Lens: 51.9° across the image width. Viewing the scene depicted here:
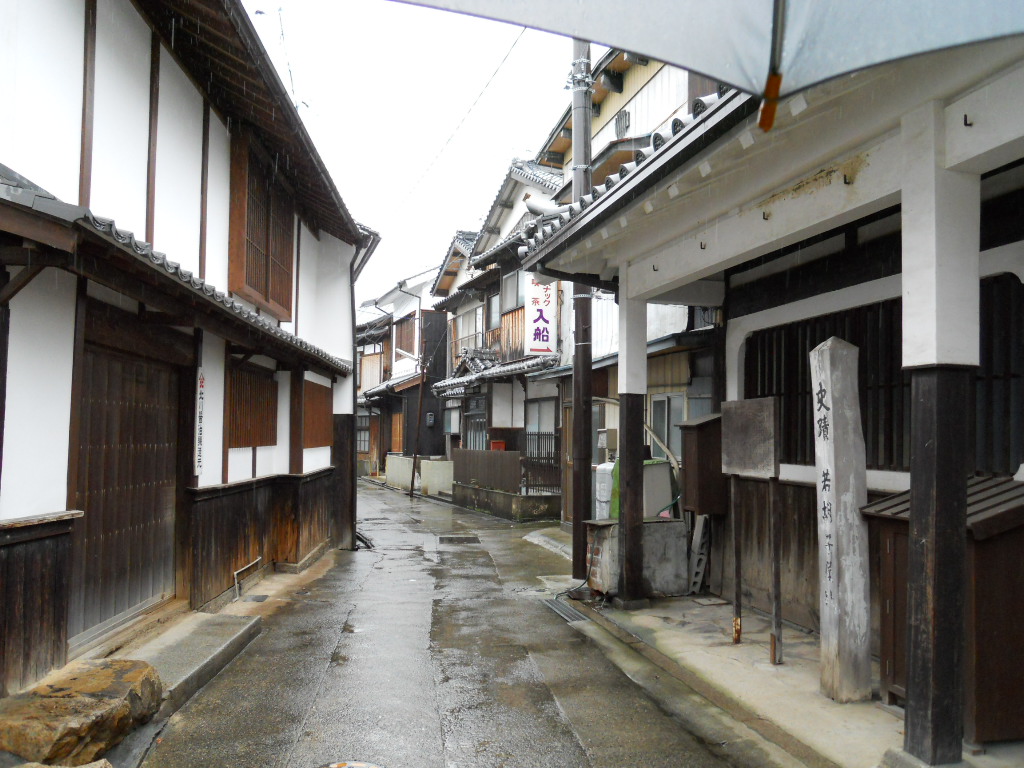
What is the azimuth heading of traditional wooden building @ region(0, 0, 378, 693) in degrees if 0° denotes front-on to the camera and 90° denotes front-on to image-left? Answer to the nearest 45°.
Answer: approximately 315°

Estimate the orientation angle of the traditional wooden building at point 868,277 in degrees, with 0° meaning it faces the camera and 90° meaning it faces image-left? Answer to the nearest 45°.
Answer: approximately 45°

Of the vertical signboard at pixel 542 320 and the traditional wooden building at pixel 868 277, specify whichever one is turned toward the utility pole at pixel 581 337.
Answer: the vertical signboard

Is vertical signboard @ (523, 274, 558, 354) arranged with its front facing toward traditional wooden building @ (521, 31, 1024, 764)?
yes

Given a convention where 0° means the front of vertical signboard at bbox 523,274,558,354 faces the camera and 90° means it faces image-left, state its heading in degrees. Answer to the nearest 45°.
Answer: approximately 0°

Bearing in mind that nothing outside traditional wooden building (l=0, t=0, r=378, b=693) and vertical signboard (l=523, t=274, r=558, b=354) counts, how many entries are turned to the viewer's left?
0

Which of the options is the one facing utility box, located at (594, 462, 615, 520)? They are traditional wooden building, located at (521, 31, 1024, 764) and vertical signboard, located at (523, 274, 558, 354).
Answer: the vertical signboard

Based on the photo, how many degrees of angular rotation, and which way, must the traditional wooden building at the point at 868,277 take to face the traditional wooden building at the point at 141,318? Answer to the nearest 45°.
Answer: approximately 45° to its right

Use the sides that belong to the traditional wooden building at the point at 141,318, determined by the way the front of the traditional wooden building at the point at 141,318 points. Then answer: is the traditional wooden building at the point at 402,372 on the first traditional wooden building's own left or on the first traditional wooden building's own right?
on the first traditional wooden building's own left

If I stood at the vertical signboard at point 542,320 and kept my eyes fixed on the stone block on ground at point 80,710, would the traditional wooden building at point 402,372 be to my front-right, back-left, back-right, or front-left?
back-right
